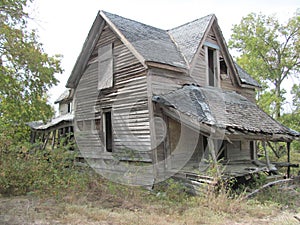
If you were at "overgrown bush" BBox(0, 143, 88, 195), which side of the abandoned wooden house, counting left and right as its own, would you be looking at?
right

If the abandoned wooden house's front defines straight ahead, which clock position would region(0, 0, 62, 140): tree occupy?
The tree is roughly at 4 o'clock from the abandoned wooden house.

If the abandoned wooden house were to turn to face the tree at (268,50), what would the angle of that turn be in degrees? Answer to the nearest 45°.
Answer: approximately 90° to its left
